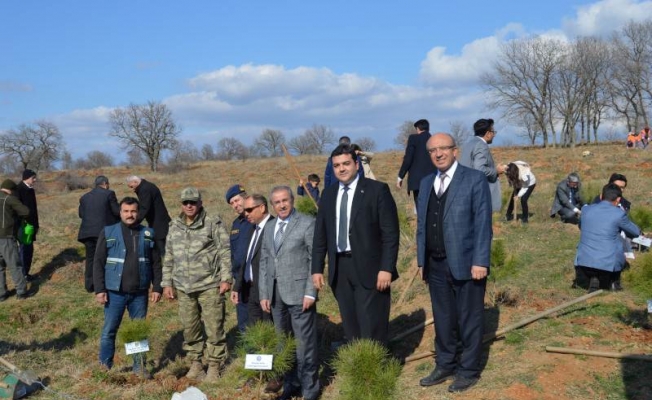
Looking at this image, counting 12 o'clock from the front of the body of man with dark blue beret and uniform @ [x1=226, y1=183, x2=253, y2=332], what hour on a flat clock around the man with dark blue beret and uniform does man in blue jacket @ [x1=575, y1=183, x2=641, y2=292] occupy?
The man in blue jacket is roughly at 9 o'clock from the man with dark blue beret and uniform.

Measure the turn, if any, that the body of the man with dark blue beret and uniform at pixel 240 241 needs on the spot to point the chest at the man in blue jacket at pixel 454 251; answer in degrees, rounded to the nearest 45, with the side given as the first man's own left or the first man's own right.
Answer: approximately 45° to the first man's own left

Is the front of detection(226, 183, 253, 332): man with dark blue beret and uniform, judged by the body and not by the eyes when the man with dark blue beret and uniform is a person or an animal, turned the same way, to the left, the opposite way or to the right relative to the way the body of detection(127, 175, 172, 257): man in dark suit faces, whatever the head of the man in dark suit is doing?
to the left

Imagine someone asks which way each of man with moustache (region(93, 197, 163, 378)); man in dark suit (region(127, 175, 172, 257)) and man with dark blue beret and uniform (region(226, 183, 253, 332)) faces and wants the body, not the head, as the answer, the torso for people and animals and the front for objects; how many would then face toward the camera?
2

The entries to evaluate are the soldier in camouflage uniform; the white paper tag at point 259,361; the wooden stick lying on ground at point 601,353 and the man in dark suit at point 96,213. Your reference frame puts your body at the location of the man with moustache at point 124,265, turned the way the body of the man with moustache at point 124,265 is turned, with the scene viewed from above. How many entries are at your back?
1

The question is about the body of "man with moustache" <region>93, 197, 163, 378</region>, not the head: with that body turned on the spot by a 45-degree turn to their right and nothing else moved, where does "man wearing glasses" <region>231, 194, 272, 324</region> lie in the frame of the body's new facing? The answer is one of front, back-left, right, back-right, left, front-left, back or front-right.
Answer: left

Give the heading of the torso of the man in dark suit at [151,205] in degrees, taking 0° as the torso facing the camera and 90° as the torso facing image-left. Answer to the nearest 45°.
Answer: approximately 90°

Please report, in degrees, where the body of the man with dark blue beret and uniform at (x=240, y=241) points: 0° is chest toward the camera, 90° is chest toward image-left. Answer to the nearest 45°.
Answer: approximately 0°

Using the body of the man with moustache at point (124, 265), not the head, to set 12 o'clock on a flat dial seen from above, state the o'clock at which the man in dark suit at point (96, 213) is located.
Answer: The man in dark suit is roughly at 6 o'clock from the man with moustache.

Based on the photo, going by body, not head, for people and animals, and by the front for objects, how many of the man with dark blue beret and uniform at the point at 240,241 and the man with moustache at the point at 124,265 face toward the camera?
2

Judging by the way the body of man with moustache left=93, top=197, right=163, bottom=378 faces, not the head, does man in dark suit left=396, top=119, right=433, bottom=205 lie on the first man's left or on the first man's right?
on the first man's left

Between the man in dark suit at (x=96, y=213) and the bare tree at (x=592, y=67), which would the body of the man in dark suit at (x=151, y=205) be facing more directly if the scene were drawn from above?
the man in dark suit
